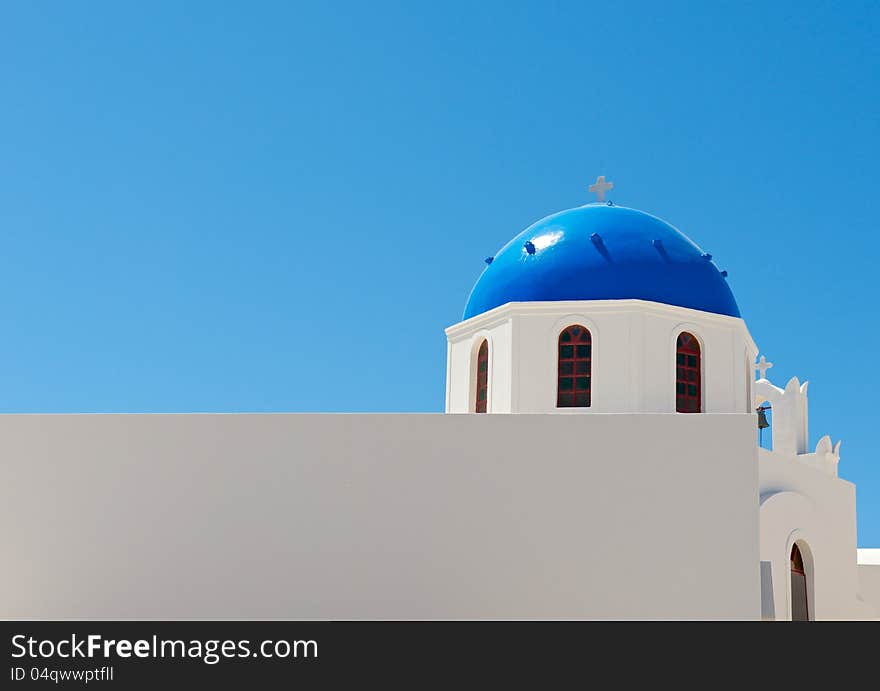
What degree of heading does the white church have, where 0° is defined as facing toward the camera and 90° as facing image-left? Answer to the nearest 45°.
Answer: approximately 315°
